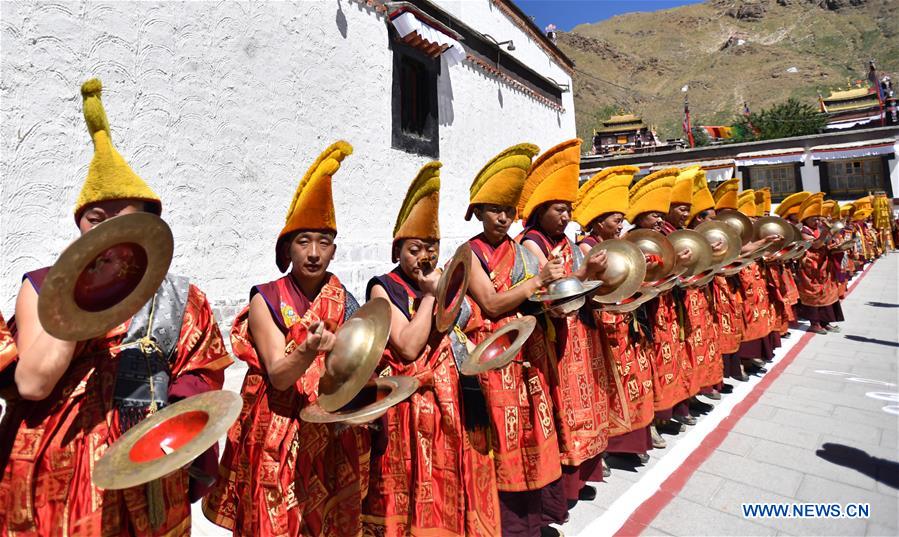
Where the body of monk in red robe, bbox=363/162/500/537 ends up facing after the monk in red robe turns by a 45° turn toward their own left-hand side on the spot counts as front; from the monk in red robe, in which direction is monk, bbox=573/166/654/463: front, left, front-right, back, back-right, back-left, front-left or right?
front-left

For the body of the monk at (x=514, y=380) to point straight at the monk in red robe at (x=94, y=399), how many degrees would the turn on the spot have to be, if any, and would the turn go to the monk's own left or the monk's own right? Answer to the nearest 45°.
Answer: approximately 90° to the monk's own right

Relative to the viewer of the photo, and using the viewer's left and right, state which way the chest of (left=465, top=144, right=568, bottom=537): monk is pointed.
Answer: facing the viewer and to the right of the viewer

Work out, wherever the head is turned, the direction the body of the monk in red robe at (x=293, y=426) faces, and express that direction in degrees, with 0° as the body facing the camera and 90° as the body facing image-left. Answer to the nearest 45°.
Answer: approximately 315°

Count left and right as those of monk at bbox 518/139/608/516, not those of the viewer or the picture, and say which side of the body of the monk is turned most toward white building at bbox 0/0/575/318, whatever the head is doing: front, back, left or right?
back

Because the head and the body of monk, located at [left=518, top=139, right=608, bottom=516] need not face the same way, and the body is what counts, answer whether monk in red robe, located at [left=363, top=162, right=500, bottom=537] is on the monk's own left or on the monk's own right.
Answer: on the monk's own right
